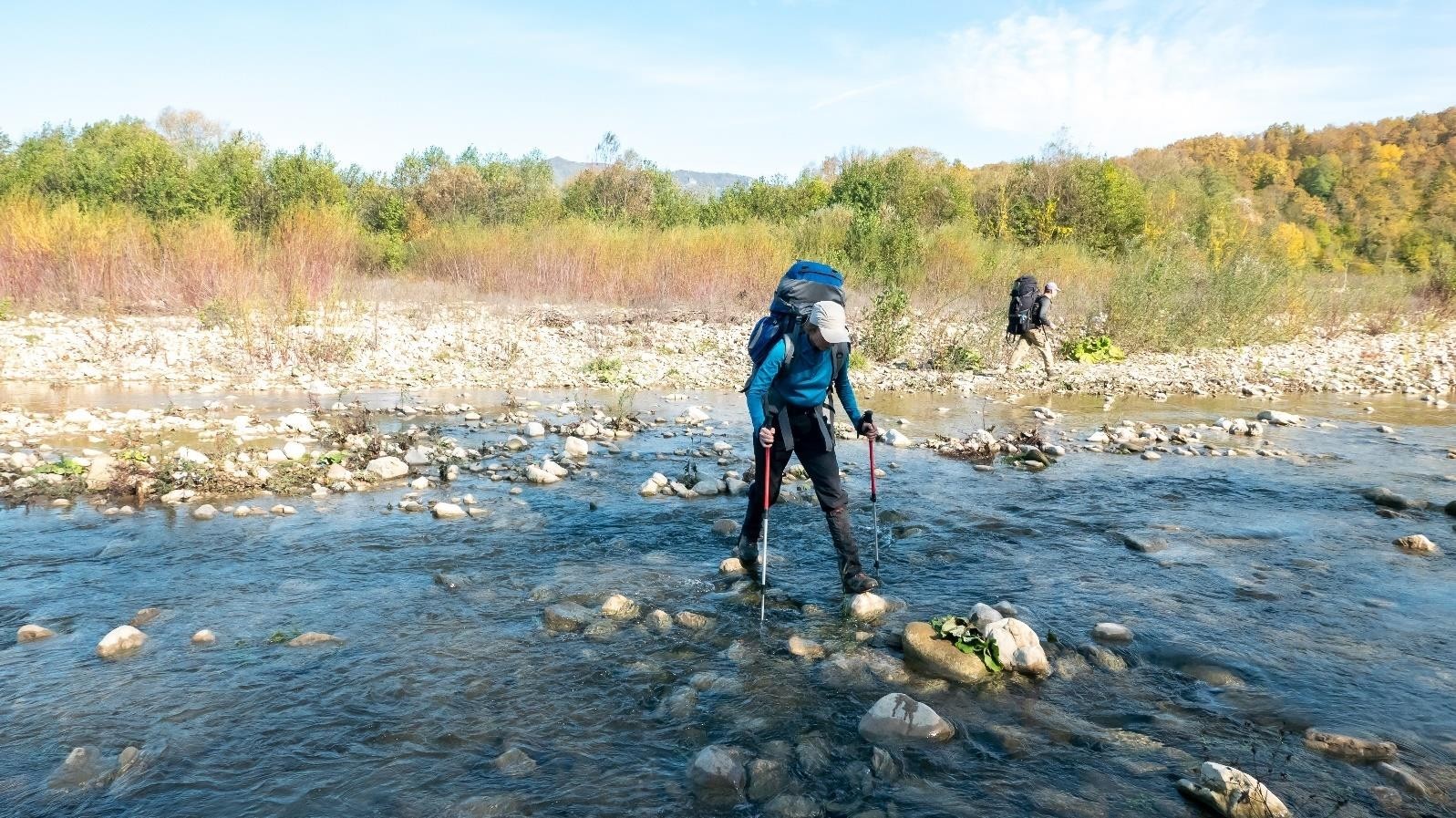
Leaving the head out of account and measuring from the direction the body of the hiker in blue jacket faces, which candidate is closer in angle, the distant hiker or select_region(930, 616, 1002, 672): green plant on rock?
the green plant on rock

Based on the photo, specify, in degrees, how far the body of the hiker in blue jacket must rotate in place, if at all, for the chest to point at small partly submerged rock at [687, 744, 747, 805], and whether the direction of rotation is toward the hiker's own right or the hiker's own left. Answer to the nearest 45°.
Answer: approximately 45° to the hiker's own right

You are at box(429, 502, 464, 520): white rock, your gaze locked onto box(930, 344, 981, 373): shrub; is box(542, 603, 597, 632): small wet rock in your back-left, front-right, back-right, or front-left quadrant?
back-right

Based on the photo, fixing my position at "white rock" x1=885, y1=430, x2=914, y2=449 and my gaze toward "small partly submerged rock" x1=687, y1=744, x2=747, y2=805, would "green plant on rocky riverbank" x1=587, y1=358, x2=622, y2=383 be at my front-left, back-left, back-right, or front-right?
back-right

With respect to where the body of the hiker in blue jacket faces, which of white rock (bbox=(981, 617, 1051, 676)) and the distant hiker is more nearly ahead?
the white rock

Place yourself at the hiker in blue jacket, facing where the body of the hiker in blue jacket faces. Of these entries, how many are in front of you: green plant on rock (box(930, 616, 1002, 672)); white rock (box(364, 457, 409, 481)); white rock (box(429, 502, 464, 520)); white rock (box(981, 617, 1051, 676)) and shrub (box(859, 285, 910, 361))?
2

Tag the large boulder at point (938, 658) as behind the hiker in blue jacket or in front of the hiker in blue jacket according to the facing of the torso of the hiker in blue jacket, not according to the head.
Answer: in front

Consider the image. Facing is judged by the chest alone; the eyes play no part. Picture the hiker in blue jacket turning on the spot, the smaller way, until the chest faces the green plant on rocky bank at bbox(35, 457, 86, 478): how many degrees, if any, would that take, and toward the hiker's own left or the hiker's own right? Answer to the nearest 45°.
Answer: approximately 135° to the hiker's own right

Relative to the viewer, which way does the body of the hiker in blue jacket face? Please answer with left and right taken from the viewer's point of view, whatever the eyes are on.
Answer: facing the viewer and to the right of the viewer

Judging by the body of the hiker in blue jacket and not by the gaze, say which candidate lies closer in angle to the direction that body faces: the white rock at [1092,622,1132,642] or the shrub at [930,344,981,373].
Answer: the white rock

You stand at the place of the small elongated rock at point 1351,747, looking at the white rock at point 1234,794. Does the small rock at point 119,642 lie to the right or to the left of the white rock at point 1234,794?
right

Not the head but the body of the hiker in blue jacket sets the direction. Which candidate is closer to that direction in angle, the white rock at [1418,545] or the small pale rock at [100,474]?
the white rock
